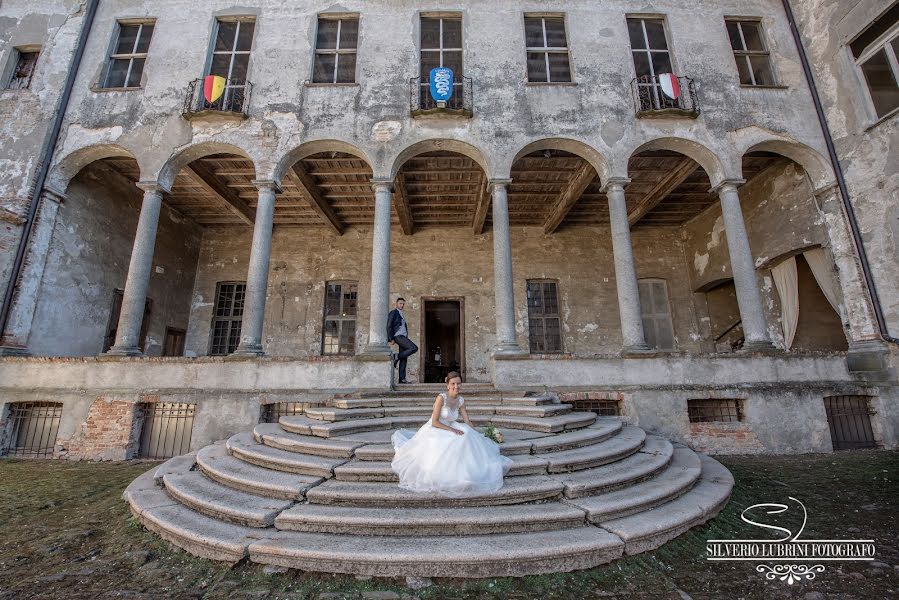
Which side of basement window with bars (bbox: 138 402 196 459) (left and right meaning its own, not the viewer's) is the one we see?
front

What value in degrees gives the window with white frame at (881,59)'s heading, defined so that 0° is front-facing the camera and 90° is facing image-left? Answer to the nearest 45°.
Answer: approximately 45°

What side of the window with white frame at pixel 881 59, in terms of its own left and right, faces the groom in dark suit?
front

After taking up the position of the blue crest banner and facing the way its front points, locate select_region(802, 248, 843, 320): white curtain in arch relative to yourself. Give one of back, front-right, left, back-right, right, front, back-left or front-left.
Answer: left

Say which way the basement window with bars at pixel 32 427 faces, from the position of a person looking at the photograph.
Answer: facing the viewer

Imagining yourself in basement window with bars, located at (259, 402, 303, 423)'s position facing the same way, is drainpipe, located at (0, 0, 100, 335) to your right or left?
on your right

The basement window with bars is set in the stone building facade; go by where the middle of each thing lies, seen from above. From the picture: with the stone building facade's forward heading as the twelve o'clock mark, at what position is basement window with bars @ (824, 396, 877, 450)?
The basement window with bars is roughly at 9 o'clock from the stone building facade.

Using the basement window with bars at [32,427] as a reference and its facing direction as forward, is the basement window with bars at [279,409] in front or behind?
in front

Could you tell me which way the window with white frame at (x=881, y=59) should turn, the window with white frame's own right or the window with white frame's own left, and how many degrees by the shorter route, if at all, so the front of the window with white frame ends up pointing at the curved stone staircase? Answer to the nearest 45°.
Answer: approximately 45° to the window with white frame's own left

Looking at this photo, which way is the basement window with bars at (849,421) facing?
toward the camera

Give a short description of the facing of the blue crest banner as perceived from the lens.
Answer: facing the viewer

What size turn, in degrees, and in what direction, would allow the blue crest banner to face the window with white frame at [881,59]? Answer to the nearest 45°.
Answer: approximately 90° to its left
